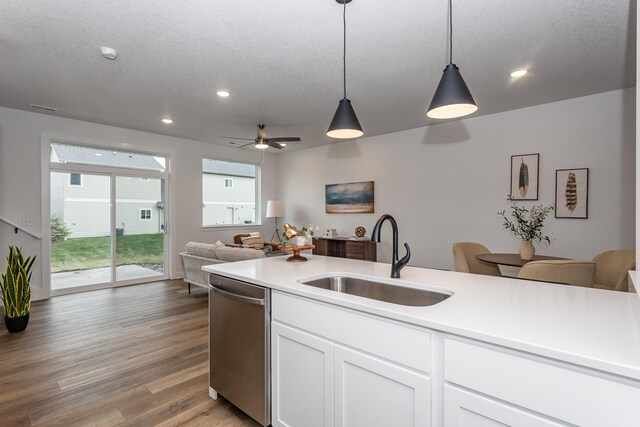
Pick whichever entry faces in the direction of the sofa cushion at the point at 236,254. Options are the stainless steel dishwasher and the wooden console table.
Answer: the wooden console table

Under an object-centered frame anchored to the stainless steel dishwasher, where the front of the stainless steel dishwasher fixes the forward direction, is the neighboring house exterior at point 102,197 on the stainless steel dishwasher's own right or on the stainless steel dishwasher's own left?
on the stainless steel dishwasher's own right

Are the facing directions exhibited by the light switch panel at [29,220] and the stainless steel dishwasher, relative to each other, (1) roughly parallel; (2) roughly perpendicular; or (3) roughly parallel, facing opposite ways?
roughly perpendicular

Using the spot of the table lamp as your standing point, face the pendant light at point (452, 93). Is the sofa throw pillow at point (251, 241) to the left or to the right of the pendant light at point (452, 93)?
right

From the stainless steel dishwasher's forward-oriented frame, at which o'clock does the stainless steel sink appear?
The stainless steel sink is roughly at 8 o'clock from the stainless steel dishwasher.

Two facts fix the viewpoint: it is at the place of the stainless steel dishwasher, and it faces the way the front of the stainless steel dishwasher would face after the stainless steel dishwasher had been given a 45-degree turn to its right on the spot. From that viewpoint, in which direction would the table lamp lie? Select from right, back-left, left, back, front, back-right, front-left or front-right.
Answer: right

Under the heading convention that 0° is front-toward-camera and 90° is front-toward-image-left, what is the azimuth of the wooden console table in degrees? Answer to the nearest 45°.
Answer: approximately 45°

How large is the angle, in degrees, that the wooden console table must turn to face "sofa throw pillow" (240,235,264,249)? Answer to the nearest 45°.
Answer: approximately 45° to its right

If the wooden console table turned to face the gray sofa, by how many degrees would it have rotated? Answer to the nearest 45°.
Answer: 0° — it already faces it
